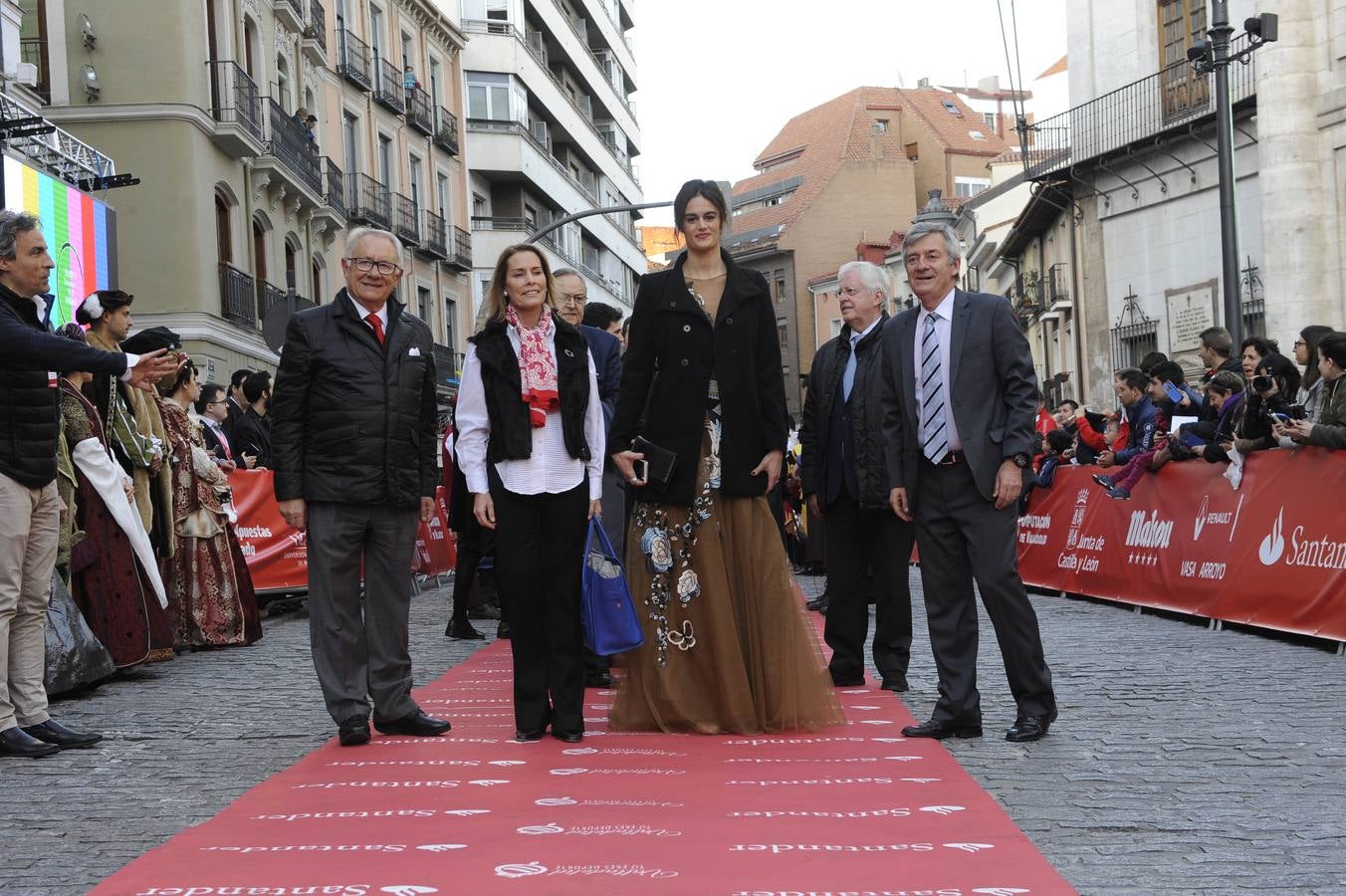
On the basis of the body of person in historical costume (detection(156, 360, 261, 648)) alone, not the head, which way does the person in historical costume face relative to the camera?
to the viewer's right

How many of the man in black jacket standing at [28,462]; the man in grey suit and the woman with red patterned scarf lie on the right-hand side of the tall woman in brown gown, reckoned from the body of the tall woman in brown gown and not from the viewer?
2

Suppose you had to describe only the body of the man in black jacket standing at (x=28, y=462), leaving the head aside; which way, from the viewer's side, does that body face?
to the viewer's right

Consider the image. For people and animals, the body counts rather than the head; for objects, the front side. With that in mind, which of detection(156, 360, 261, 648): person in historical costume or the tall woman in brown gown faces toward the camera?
the tall woman in brown gown

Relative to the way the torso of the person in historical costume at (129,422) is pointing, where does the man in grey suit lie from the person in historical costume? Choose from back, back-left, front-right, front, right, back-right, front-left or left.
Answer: front-right

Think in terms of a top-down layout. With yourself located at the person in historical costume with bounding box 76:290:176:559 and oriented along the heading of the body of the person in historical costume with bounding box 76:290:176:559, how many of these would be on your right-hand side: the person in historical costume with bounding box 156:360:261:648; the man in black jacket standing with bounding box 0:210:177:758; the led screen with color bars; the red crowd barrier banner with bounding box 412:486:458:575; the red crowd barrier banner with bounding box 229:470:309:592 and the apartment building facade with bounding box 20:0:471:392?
1

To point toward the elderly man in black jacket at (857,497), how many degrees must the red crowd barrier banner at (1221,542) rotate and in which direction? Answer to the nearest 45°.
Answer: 0° — it already faces them

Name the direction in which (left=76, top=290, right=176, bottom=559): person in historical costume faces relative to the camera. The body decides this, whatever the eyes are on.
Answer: to the viewer's right

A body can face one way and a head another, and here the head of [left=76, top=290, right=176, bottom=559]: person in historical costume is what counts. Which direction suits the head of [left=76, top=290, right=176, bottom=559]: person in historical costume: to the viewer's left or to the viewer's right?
to the viewer's right

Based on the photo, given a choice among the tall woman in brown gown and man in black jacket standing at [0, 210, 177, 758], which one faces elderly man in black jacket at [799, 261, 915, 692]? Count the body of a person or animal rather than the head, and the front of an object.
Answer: the man in black jacket standing

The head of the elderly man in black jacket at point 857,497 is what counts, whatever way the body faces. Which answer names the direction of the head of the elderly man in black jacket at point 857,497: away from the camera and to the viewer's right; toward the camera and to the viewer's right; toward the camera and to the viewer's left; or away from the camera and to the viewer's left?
toward the camera and to the viewer's left

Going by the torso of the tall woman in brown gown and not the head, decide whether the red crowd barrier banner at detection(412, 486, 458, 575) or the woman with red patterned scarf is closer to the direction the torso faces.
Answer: the woman with red patterned scarf
